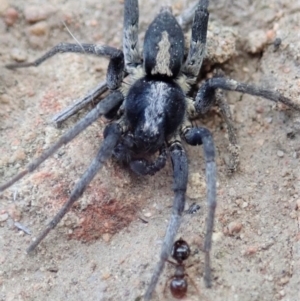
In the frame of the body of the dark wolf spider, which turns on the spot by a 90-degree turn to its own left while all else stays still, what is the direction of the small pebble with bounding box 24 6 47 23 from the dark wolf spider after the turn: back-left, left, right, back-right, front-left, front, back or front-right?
back-left
